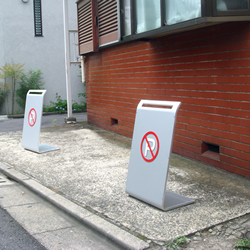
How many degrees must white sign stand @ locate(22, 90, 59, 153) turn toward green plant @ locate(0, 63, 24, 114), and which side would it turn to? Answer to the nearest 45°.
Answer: approximately 135° to its right

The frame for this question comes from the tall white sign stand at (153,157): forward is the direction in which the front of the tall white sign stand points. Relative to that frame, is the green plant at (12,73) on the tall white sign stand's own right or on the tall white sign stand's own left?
on the tall white sign stand's own right

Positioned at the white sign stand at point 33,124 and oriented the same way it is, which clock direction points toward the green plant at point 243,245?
The green plant is roughly at 10 o'clock from the white sign stand.

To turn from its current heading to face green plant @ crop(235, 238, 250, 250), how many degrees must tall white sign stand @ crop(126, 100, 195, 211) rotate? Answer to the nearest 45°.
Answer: approximately 90° to its left

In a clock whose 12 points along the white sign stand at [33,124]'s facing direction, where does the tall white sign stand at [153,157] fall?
The tall white sign stand is roughly at 10 o'clock from the white sign stand.

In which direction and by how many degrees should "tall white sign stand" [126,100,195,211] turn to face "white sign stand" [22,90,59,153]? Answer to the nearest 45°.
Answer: approximately 90° to its right

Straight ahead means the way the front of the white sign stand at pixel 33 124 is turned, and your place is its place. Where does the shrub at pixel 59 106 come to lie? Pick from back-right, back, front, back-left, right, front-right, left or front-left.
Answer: back-right

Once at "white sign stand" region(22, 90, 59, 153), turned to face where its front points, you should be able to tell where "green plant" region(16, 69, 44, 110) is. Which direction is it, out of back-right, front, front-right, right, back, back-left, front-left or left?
back-right

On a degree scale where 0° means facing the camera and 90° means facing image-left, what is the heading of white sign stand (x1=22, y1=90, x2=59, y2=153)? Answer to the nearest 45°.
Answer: approximately 45°

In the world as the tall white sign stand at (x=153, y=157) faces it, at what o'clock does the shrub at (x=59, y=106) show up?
The shrub is roughly at 4 o'clock from the tall white sign stand.

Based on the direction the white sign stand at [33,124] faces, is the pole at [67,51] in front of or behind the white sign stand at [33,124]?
behind
